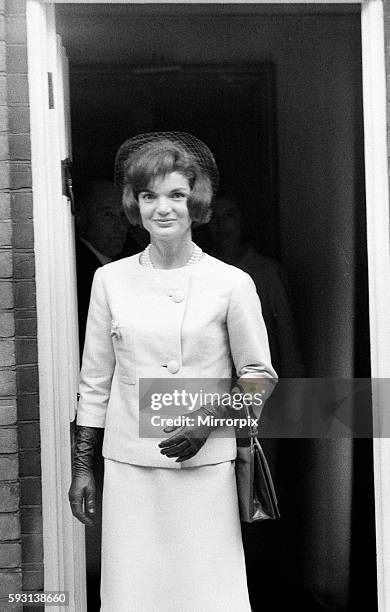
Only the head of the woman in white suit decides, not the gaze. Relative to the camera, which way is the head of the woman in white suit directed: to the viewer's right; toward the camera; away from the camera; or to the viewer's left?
toward the camera

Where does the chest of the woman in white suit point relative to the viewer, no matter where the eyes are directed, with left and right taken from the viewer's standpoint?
facing the viewer

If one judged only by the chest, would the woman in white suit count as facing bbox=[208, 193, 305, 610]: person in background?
no
